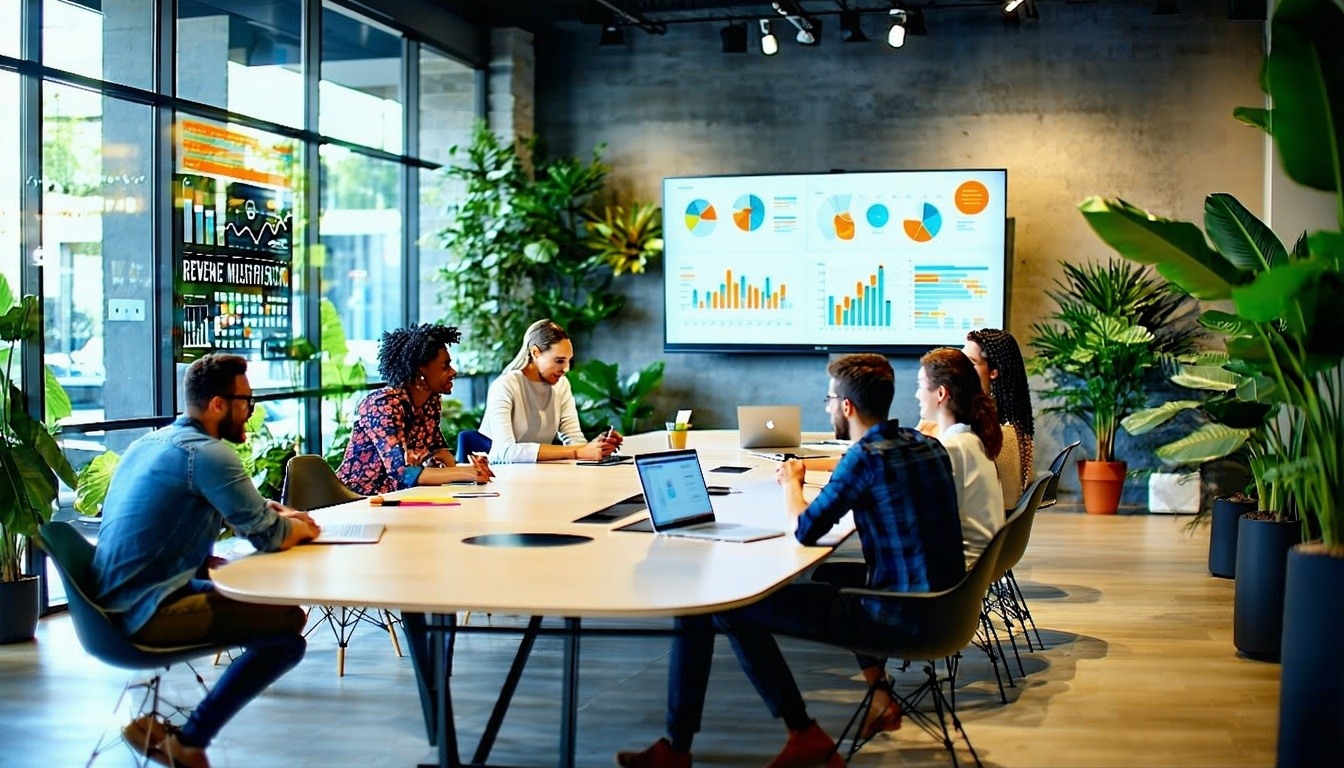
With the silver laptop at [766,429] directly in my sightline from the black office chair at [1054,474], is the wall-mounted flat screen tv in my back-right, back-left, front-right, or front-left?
front-right

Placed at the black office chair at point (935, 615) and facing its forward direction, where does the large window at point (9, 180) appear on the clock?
The large window is roughly at 1 o'clock from the black office chair.

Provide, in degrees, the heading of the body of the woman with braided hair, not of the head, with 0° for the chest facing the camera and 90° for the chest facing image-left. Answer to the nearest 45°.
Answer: approximately 90°

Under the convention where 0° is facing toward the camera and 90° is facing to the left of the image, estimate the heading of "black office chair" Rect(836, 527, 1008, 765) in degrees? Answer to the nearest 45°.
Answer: approximately 90°

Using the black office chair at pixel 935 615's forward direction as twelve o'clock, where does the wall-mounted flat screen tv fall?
The wall-mounted flat screen tv is roughly at 3 o'clock from the black office chair.

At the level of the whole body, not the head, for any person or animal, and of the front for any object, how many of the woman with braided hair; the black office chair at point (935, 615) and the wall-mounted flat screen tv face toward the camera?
1

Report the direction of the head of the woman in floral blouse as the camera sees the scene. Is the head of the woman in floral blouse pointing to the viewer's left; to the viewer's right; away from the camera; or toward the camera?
to the viewer's right

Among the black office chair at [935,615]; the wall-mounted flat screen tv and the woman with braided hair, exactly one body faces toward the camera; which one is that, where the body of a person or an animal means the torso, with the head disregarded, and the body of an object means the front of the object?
the wall-mounted flat screen tv

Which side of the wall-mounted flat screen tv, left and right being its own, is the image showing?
front

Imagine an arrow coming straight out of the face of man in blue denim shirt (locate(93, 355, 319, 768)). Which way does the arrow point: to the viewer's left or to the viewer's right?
to the viewer's right

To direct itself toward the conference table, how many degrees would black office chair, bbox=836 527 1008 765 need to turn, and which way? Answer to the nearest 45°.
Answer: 0° — it already faces it

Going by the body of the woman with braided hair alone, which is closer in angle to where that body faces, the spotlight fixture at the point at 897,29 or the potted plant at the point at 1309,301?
the spotlight fixture
